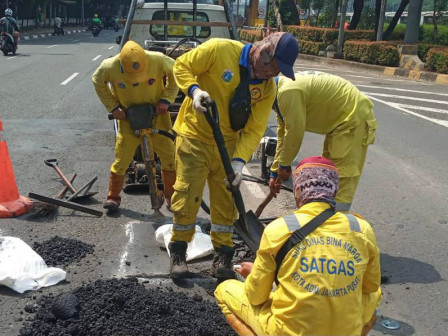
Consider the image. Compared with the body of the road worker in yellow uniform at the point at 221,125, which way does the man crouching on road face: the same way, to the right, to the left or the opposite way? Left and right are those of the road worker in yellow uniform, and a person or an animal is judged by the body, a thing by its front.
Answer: the opposite way

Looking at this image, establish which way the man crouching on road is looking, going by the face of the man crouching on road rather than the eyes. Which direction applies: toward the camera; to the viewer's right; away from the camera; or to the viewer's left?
away from the camera

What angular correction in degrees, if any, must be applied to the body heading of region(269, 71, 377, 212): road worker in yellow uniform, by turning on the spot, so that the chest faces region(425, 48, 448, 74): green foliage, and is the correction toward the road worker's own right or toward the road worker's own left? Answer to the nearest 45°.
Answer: approximately 90° to the road worker's own right

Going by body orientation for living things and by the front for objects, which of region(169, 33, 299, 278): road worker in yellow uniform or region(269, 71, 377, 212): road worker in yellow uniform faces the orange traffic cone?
region(269, 71, 377, 212): road worker in yellow uniform

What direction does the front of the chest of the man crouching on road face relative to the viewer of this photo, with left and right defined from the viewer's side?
facing away from the viewer and to the left of the viewer

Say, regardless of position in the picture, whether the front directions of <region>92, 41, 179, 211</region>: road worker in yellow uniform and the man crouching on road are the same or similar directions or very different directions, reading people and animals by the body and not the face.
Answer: very different directions

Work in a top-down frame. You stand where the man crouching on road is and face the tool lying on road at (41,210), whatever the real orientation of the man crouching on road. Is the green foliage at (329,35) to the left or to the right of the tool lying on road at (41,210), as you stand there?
right

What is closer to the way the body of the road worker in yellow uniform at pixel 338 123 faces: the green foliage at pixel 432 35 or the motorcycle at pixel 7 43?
the motorcycle

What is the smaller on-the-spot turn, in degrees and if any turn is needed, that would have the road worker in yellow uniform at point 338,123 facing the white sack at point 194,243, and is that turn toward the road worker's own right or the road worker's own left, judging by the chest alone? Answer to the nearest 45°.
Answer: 0° — they already face it

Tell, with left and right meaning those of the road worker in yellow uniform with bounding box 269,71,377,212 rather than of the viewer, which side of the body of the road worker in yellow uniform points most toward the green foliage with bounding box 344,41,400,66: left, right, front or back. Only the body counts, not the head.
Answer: right

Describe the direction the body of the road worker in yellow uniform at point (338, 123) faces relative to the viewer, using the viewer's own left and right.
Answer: facing to the left of the viewer
